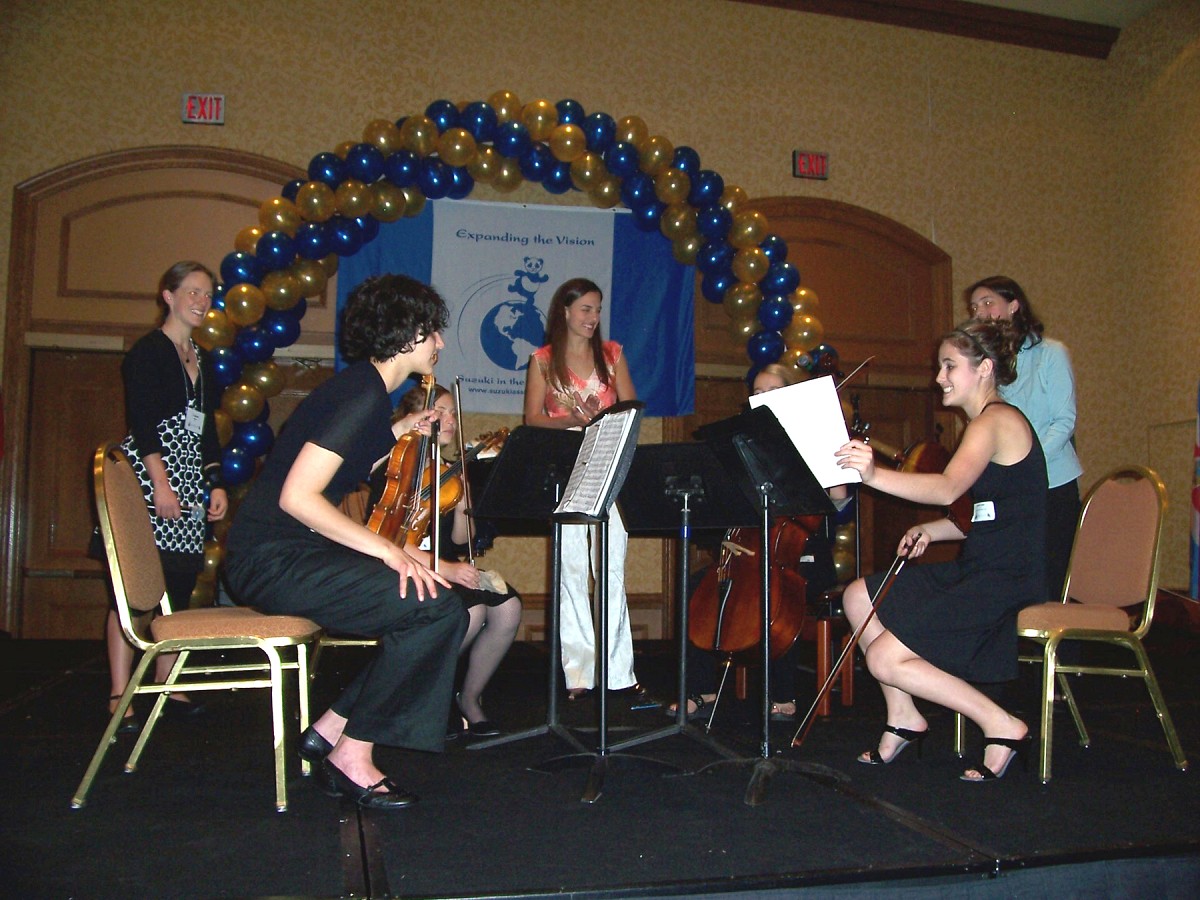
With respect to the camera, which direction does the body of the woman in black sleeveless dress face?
to the viewer's left

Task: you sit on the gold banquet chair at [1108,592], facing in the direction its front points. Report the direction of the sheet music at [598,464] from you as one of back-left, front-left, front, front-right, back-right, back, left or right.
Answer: front

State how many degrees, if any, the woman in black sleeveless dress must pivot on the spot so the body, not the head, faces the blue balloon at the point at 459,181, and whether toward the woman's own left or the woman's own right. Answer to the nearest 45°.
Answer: approximately 45° to the woman's own right

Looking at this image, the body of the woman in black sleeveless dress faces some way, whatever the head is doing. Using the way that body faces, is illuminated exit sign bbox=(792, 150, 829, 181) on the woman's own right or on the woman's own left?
on the woman's own right

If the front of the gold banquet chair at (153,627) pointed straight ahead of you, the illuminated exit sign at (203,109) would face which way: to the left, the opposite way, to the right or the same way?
to the right

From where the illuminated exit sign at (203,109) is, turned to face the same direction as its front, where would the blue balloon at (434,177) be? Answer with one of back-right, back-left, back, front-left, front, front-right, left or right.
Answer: front-left

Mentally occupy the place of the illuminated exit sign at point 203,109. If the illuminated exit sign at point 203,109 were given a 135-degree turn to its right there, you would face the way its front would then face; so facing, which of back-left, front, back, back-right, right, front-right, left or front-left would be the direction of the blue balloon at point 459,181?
back

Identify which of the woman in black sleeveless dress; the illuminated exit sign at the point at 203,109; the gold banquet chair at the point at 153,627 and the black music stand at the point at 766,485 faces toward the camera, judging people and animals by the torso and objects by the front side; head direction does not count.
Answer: the illuminated exit sign

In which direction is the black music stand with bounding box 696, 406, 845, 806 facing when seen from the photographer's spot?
facing away from the viewer and to the right of the viewer

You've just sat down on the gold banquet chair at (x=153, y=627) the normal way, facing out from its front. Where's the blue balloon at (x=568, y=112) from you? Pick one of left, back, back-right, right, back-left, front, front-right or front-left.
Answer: front-left

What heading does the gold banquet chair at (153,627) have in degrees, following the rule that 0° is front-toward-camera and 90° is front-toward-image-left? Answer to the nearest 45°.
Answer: approximately 270°

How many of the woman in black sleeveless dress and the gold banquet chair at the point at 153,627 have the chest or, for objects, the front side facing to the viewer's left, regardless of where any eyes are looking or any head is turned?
1

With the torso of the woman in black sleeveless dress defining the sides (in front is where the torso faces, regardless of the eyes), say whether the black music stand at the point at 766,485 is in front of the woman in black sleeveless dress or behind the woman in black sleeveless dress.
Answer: in front

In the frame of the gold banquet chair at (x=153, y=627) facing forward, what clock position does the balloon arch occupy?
The balloon arch is roughly at 10 o'clock from the gold banquet chair.

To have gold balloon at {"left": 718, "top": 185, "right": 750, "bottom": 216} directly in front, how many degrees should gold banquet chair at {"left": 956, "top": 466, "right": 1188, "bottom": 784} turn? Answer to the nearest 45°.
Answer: approximately 90° to its right

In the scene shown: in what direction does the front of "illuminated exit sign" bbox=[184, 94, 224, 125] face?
toward the camera

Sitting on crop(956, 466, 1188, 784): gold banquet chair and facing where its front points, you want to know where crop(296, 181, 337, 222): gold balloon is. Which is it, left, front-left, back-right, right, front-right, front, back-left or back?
front-right
